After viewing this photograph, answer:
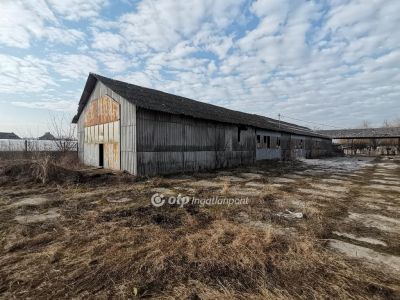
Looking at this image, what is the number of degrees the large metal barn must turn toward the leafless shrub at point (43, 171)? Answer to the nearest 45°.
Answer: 0° — it already faces it

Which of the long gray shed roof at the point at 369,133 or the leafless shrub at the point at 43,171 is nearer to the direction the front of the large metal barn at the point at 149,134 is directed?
the leafless shrub

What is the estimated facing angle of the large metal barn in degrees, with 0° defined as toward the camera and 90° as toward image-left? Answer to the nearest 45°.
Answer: approximately 45°

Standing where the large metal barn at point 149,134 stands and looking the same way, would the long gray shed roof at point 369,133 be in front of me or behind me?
behind
